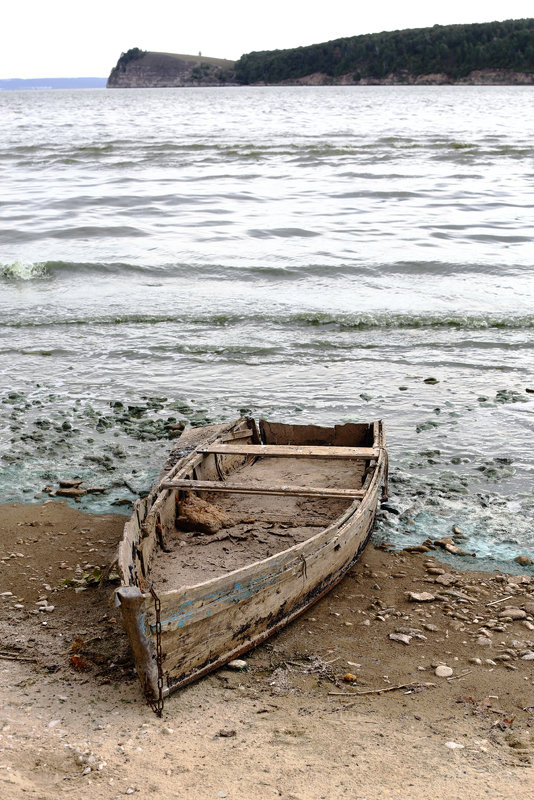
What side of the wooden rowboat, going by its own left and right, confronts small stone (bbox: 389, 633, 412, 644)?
left

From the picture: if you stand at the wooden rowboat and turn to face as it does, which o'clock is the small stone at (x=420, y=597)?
The small stone is roughly at 8 o'clock from the wooden rowboat.

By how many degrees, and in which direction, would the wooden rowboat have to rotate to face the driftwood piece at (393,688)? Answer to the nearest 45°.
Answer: approximately 90° to its left

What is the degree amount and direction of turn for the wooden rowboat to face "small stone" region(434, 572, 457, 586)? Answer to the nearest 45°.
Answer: approximately 135° to its left

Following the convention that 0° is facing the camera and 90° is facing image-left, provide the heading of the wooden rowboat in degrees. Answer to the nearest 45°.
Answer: approximately 45°

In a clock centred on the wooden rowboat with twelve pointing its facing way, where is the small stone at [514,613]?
The small stone is roughly at 8 o'clock from the wooden rowboat.

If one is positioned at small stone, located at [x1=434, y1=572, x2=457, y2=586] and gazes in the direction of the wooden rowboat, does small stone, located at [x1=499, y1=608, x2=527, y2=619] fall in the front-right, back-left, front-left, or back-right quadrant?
back-left
